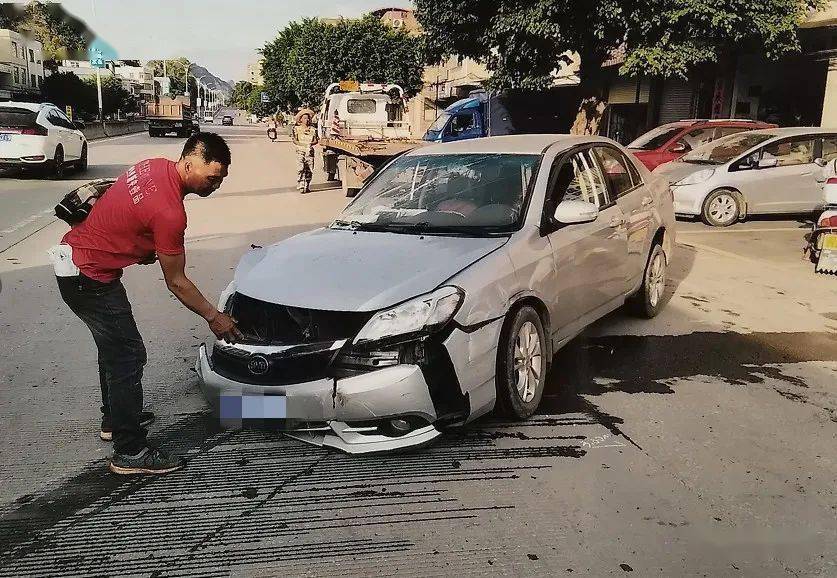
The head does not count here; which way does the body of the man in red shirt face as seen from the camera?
to the viewer's right

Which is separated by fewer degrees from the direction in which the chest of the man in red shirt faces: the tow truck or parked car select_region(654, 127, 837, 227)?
the parked car

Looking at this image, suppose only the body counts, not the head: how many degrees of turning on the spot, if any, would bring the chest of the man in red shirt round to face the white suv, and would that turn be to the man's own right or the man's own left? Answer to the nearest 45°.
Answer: approximately 90° to the man's own left

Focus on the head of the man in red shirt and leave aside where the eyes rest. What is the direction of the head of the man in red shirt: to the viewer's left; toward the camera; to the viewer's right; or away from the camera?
to the viewer's right

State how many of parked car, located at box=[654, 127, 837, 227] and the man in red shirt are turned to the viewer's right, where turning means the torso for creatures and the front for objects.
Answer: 1

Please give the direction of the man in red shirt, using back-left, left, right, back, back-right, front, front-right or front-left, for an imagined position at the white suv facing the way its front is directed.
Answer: back-right

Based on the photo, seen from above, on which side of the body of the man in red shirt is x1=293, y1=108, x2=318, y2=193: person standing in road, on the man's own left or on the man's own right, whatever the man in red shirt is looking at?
on the man's own left

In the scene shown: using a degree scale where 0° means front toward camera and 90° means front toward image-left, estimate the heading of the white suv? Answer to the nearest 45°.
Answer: approximately 225°
